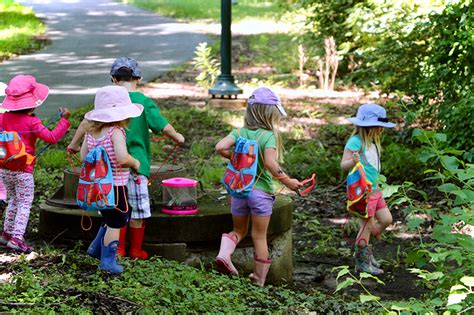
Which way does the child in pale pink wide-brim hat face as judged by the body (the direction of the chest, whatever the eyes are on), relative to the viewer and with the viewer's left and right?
facing away from the viewer and to the right of the viewer

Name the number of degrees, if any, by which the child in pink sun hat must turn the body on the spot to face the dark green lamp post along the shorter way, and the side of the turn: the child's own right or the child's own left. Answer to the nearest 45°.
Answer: approximately 45° to the child's own left

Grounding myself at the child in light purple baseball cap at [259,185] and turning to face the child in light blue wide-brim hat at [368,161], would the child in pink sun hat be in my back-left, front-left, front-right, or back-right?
back-left

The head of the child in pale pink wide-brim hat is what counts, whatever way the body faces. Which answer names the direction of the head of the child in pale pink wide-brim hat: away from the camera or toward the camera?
away from the camera

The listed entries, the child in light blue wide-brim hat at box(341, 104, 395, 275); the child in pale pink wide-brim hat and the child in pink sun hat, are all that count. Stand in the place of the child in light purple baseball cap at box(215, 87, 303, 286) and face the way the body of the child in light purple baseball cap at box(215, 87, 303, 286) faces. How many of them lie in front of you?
1

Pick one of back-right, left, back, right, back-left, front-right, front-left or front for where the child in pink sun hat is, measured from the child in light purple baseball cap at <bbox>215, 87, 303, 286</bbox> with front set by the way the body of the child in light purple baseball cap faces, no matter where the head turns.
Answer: back-left

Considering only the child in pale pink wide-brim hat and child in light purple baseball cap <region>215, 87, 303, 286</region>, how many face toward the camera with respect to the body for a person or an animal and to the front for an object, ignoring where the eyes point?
0

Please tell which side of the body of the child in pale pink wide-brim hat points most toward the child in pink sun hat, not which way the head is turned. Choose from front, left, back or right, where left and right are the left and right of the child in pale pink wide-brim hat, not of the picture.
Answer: left

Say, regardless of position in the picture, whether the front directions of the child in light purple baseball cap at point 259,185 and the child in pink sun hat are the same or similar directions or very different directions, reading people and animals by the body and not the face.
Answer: same or similar directions

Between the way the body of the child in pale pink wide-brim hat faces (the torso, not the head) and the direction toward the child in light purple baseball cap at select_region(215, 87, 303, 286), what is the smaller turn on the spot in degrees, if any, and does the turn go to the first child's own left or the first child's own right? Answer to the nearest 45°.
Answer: approximately 45° to the first child's own right

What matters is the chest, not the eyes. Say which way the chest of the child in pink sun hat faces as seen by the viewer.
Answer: to the viewer's right
